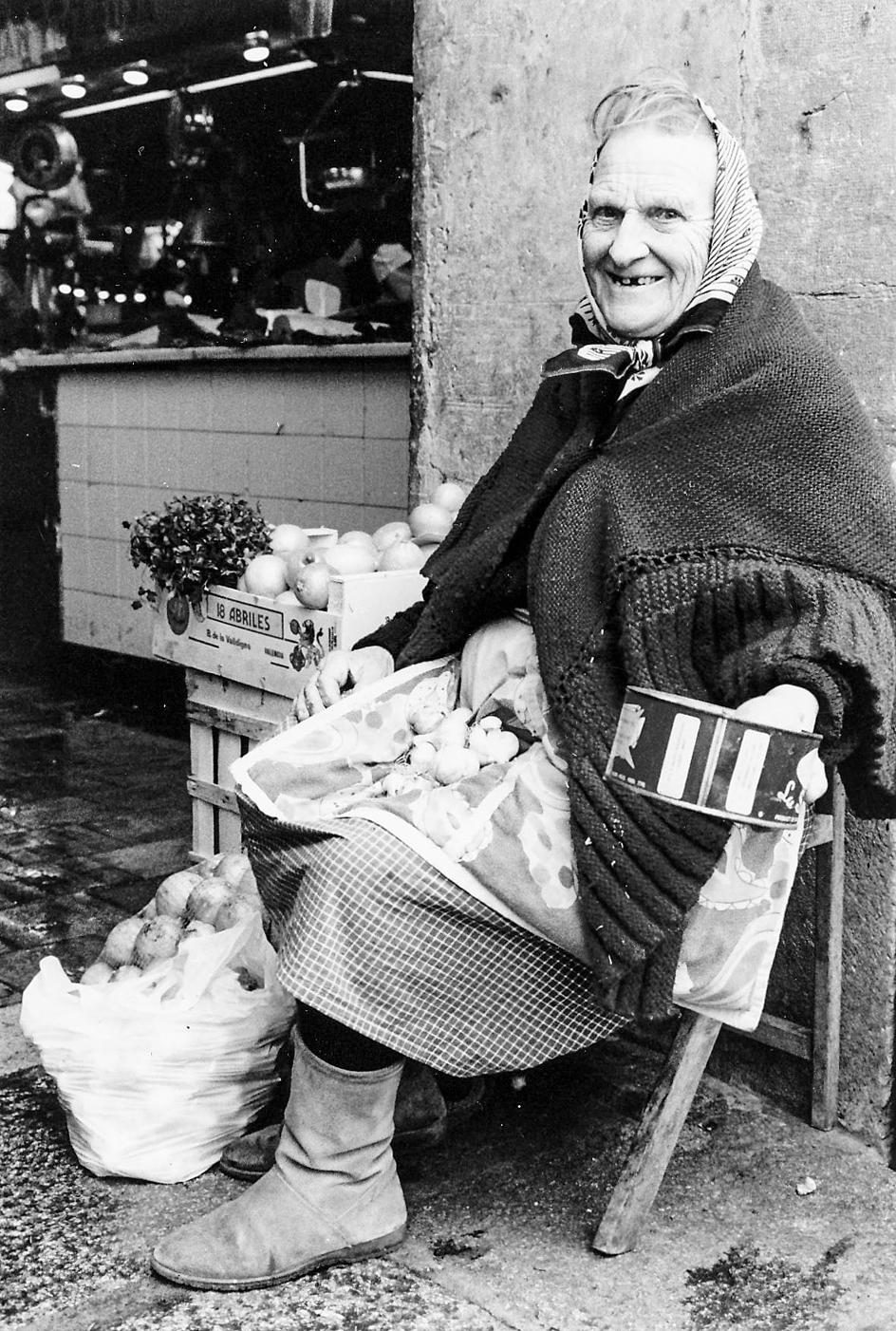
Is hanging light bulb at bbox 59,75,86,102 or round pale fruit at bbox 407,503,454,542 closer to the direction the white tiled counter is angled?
the round pale fruit

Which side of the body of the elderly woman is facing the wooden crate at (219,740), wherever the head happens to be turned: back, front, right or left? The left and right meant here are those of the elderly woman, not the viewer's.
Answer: right

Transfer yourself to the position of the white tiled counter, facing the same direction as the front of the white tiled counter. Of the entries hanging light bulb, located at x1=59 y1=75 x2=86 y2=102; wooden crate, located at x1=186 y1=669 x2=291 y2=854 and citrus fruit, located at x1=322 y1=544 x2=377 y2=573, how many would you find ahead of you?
2

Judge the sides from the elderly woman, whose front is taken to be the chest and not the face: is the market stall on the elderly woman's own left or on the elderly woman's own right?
on the elderly woman's own right

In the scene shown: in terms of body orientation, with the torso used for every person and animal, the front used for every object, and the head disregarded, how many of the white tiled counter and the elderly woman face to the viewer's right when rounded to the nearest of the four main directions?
0

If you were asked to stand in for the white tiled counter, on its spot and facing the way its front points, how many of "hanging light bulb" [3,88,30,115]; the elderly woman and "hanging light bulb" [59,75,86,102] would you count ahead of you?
1

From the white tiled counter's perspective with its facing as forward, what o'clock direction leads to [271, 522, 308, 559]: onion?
The onion is roughly at 12 o'clock from the white tiled counter.

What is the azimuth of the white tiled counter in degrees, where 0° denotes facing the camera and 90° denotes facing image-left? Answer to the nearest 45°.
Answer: approximately 0°

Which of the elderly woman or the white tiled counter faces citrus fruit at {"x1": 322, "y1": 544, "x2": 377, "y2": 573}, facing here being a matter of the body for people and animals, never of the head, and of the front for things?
the white tiled counter

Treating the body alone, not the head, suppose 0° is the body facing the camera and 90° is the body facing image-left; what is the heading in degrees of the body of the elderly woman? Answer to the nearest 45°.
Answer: approximately 45°

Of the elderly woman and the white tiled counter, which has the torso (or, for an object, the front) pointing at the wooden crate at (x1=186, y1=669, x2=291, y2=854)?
the white tiled counter
